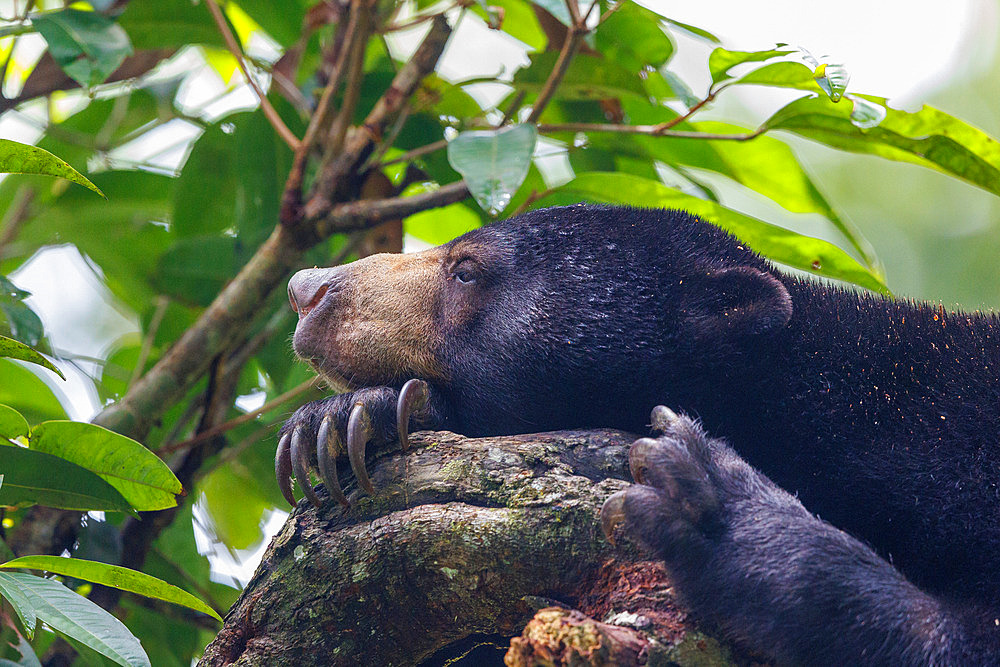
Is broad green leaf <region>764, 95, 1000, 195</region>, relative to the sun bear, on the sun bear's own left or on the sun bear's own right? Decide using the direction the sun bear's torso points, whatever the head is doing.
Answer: on the sun bear's own right

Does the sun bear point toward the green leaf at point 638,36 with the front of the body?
no

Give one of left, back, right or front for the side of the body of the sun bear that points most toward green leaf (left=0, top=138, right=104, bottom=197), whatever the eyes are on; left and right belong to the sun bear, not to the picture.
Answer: front

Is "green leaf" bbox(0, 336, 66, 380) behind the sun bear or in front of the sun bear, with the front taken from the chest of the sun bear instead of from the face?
in front

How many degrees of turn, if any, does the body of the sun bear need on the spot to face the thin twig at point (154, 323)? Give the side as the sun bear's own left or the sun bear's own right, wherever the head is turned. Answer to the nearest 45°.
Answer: approximately 45° to the sun bear's own right

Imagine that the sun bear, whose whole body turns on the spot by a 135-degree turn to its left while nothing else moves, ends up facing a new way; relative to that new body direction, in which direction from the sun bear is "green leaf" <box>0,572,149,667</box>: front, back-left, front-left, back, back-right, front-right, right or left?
right

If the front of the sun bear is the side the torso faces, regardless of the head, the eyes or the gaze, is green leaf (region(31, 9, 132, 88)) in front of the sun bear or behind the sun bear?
in front

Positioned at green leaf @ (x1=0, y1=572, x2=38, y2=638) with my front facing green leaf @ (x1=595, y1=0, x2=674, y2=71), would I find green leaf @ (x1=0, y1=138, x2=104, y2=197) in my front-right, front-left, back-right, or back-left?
front-left

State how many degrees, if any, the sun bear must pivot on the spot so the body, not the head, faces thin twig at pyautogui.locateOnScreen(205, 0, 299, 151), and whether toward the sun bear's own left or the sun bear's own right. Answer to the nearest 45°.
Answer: approximately 45° to the sun bear's own right

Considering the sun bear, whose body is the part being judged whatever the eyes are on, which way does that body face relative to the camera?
to the viewer's left

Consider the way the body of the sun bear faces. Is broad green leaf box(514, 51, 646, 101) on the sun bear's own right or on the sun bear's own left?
on the sun bear's own right

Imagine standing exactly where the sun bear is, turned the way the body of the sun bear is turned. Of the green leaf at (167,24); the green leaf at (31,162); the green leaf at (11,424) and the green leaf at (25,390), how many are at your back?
0
